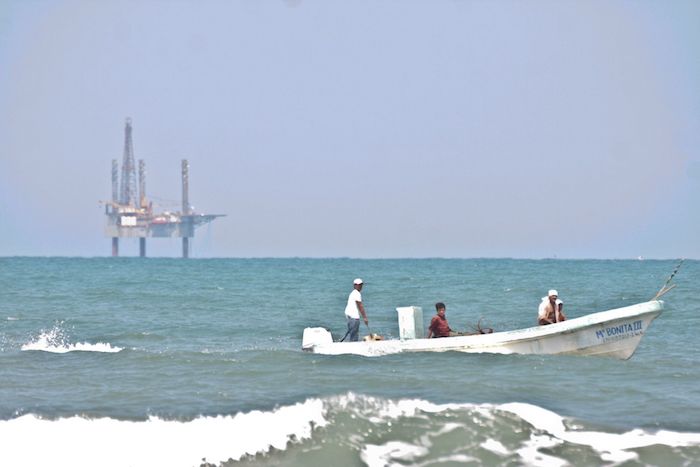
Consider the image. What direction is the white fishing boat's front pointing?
to the viewer's right

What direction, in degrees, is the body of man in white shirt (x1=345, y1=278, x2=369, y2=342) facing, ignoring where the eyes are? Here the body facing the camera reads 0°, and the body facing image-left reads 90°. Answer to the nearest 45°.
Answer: approximately 270°

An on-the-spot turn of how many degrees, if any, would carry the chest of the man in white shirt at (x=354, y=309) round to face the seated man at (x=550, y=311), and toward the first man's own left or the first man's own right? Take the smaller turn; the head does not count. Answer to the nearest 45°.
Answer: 0° — they already face them

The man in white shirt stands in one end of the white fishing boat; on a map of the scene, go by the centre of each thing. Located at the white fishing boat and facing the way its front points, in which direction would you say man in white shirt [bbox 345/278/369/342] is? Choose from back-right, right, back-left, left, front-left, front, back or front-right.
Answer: back

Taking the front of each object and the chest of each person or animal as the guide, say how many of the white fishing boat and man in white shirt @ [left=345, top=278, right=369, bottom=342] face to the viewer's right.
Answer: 2

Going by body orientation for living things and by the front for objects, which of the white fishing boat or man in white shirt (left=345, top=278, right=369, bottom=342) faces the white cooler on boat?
the man in white shirt

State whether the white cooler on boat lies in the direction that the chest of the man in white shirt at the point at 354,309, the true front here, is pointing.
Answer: yes
